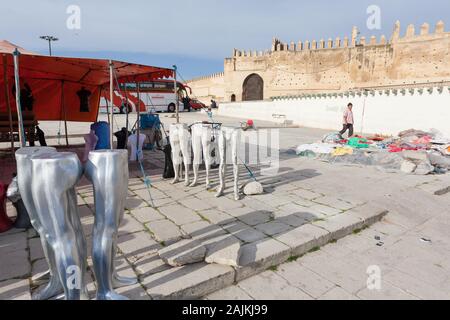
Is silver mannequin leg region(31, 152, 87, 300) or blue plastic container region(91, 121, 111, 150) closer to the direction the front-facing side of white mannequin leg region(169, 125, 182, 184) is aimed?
the silver mannequin leg

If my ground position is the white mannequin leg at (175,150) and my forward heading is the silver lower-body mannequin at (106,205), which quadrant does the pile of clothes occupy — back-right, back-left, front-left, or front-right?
back-left

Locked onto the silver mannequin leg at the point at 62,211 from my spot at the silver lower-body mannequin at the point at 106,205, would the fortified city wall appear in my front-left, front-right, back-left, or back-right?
back-right

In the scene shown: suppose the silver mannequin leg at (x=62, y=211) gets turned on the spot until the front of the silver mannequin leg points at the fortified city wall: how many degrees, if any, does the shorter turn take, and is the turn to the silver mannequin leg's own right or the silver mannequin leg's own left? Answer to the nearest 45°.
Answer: approximately 135° to the silver mannequin leg's own right

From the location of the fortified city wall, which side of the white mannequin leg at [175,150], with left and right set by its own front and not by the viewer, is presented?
back

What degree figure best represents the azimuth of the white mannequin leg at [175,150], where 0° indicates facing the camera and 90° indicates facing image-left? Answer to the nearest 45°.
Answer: approximately 45°
